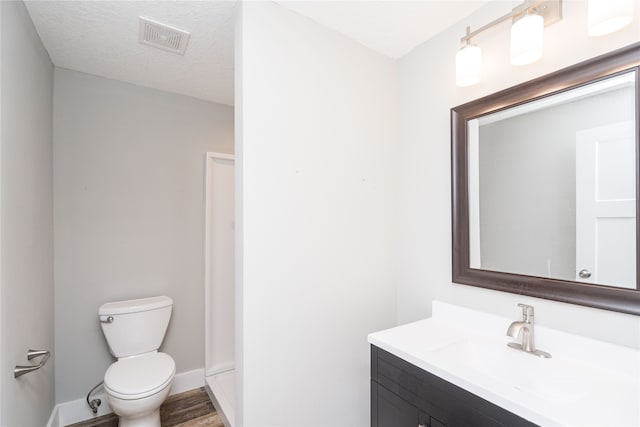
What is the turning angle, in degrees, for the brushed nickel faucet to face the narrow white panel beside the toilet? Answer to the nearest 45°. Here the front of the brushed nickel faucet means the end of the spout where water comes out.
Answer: approximately 45° to its right

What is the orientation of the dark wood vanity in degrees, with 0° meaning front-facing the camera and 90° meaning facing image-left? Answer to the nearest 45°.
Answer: approximately 45°

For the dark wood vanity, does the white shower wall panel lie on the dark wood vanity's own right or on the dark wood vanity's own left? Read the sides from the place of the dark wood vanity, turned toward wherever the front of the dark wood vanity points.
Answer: on the dark wood vanity's own right

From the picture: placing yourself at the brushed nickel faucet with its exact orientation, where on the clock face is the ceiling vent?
The ceiling vent is roughly at 1 o'clock from the brushed nickel faucet.

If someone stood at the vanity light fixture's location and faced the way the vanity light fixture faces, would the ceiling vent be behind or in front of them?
in front

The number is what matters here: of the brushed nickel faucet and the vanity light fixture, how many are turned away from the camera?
0

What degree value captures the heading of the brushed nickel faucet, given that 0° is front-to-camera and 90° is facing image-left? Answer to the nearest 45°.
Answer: approximately 45°

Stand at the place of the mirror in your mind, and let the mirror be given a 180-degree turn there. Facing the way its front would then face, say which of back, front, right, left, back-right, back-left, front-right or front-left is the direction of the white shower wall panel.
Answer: back-left

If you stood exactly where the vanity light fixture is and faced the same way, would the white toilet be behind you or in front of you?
in front

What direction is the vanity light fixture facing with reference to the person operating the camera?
facing the viewer and to the left of the viewer

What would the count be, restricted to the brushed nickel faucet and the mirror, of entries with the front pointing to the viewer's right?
0
